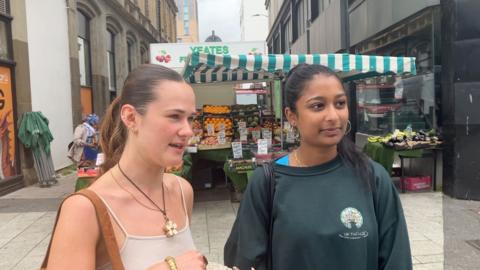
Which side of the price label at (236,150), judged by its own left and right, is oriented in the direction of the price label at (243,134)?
back

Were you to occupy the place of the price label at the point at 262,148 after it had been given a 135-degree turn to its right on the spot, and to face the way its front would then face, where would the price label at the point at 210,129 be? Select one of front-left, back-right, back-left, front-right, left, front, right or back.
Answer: front

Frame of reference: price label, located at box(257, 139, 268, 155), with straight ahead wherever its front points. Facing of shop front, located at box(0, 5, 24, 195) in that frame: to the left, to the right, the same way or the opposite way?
to the left

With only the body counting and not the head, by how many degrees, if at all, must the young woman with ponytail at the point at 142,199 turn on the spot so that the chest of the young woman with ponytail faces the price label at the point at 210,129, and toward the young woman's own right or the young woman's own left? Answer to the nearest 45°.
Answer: approximately 135° to the young woman's own left

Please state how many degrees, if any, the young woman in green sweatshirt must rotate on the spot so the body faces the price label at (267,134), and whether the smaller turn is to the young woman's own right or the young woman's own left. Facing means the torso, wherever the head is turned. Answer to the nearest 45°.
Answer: approximately 180°

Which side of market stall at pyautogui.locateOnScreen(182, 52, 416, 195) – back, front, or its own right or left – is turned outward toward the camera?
front

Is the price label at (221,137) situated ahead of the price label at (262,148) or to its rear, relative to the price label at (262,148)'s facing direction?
to the rear

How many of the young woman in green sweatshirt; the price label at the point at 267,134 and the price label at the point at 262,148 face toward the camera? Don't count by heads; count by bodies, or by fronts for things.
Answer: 3

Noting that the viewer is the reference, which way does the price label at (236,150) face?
facing the viewer

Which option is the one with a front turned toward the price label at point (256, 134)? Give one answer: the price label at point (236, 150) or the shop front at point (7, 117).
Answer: the shop front

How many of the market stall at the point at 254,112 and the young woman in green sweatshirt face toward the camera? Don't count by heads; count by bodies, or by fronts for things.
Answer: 2

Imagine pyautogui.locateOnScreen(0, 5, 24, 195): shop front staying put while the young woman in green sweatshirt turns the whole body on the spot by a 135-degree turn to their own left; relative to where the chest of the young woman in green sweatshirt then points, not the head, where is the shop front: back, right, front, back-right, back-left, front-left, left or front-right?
left

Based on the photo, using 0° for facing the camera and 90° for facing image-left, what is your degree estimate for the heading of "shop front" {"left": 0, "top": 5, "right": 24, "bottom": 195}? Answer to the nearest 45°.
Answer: approximately 315°

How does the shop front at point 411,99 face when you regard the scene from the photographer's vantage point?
facing the viewer and to the left of the viewer

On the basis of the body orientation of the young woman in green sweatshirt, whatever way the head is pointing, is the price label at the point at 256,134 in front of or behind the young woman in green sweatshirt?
behind

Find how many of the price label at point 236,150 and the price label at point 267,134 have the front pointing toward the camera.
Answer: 2

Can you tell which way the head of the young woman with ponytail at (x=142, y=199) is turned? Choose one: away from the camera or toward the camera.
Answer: toward the camera
